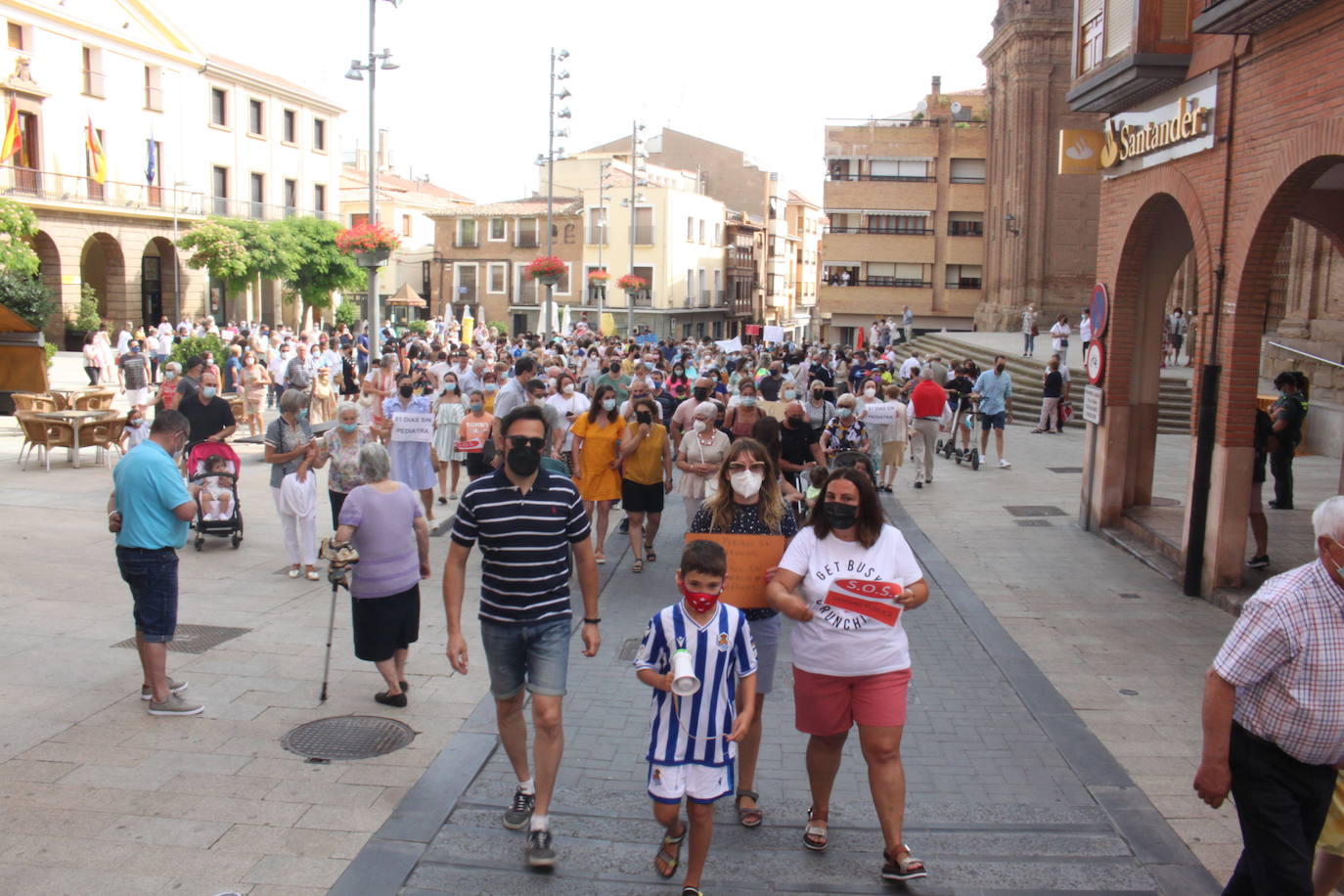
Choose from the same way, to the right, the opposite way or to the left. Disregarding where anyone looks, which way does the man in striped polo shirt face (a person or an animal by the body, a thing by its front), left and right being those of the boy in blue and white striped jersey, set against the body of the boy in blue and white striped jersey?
the same way

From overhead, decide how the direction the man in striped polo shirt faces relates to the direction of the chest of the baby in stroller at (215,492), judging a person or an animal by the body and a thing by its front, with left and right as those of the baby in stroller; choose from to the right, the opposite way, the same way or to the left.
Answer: the same way

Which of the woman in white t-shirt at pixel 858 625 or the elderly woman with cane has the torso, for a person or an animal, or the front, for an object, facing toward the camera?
the woman in white t-shirt

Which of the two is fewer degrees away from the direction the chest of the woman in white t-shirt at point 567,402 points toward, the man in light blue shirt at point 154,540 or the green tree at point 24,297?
the man in light blue shirt

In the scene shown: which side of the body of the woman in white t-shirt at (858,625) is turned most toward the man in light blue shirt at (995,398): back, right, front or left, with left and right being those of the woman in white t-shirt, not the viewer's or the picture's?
back

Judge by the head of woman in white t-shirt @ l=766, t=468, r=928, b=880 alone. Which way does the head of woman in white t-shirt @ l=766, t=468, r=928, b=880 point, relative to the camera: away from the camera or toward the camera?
toward the camera

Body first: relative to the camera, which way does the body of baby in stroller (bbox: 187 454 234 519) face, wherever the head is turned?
toward the camera

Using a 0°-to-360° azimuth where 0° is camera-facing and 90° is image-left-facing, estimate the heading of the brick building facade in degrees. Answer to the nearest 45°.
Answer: approximately 45°

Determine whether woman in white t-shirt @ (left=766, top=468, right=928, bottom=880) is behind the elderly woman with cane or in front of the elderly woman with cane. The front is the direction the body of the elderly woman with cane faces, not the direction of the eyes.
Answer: behind

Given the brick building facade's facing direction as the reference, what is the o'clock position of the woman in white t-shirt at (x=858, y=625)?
The woman in white t-shirt is roughly at 11 o'clock from the brick building facade.

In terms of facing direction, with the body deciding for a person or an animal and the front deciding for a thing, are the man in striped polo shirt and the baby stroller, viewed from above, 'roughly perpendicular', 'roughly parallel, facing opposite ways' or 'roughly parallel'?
roughly parallel

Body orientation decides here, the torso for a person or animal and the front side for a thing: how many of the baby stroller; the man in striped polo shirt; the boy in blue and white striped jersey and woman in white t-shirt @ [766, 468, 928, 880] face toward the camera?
4

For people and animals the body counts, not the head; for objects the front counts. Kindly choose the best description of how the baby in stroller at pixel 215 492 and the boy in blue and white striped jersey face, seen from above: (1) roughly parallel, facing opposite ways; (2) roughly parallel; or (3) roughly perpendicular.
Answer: roughly parallel

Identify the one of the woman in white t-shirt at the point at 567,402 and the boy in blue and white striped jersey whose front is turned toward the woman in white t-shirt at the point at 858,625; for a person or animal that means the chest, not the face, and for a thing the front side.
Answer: the woman in white t-shirt at the point at 567,402

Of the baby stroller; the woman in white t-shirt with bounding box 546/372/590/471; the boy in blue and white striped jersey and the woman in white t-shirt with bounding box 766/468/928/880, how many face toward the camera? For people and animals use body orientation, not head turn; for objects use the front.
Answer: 4

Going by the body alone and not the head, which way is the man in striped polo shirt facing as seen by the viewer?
toward the camera
